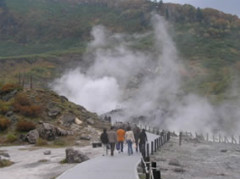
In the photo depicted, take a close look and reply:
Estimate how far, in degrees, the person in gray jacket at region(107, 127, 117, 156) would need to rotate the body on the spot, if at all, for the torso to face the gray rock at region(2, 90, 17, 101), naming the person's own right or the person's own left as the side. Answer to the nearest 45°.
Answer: approximately 45° to the person's own left

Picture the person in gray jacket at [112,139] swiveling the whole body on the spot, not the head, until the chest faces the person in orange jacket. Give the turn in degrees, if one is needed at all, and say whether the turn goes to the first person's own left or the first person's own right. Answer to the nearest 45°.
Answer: approximately 45° to the first person's own right

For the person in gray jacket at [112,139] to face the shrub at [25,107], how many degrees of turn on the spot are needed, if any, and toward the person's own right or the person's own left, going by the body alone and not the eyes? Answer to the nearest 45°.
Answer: approximately 45° to the person's own left

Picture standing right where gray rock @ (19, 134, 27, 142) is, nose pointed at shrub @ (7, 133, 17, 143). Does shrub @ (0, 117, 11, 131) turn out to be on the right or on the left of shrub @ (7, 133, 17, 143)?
right

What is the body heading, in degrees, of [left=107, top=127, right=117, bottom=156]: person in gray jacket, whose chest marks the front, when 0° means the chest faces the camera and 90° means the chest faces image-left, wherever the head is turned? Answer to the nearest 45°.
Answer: approximately 180°

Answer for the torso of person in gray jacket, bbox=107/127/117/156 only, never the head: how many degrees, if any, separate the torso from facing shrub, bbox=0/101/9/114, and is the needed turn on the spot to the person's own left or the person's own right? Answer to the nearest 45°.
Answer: approximately 45° to the person's own left

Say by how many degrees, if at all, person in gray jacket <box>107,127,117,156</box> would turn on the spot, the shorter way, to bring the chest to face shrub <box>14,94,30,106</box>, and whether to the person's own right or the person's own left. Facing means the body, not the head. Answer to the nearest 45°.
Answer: approximately 45° to the person's own left

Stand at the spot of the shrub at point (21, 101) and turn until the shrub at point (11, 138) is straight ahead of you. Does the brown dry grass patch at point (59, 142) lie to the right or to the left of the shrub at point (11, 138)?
left

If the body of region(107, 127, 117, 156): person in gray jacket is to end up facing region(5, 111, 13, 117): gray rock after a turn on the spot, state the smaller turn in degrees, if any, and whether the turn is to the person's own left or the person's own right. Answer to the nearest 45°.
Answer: approximately 45° to the person's own left

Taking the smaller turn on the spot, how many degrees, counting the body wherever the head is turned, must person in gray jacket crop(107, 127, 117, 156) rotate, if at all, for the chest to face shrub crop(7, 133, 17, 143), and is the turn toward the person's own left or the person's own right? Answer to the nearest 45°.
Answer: approximately 45° to the person's own left

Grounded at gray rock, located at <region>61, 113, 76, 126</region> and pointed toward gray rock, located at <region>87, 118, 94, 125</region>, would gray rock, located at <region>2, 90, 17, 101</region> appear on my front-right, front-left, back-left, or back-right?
back-left
